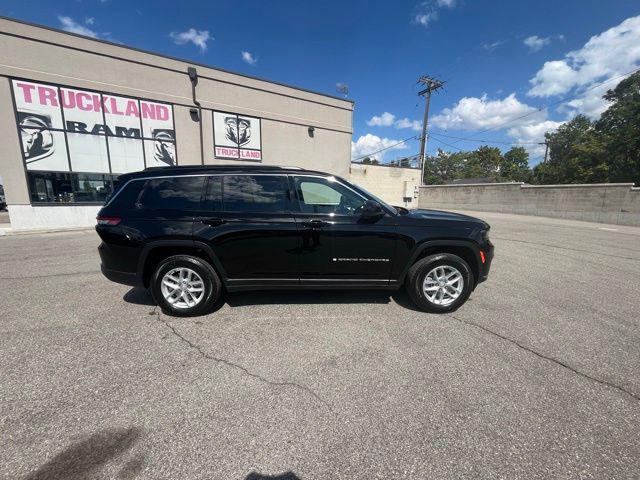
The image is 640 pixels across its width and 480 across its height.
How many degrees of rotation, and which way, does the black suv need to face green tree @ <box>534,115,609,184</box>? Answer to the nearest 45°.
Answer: approximately 45° to its left

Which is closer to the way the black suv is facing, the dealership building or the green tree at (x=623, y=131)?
the green tree

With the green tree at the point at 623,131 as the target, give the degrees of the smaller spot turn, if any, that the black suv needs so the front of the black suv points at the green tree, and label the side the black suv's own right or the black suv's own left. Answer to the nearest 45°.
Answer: approximately 45° to the black suv's own left

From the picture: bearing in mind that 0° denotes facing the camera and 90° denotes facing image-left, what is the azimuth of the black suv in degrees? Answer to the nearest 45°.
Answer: approximately 270°

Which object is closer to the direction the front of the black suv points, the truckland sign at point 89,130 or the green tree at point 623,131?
the green tree

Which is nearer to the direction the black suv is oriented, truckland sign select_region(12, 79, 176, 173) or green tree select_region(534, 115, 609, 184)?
the green tree

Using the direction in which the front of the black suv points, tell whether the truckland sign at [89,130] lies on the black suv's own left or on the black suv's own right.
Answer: on the black suv's own left

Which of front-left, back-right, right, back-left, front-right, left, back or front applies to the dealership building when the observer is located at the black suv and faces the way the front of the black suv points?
back-left
